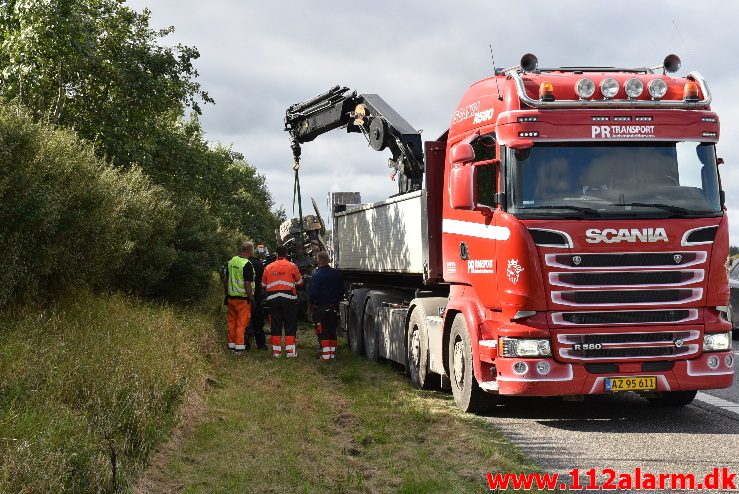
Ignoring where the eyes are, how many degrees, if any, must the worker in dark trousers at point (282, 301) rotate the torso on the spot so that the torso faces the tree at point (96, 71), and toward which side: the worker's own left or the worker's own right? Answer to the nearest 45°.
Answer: approximately 45° to the worker's own left

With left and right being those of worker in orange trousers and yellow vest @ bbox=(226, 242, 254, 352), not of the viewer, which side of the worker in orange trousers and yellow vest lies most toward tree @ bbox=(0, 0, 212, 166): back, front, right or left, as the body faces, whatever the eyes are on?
left

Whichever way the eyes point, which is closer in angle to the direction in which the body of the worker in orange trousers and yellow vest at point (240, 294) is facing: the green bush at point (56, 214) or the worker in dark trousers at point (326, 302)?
the worker in dark trousers

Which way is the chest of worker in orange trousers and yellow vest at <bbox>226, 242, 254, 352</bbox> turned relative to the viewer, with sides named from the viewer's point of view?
facing away from the viewer and to the right of the viewer

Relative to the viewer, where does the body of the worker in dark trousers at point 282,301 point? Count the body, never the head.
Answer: away from the camera

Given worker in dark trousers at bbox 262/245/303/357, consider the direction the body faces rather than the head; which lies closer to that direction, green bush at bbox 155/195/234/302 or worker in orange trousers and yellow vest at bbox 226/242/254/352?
the green bush

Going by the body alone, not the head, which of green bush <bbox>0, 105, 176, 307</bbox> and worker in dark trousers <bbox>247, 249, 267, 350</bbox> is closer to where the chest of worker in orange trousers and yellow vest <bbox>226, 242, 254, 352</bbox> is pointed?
the worker in dark trousers

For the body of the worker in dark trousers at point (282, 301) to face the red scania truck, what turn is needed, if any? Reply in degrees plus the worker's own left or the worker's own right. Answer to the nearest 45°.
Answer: approximately 135° to the worker's own right

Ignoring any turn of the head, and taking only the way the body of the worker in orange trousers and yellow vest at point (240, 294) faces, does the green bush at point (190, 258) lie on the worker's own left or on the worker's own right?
on the worker's own left
